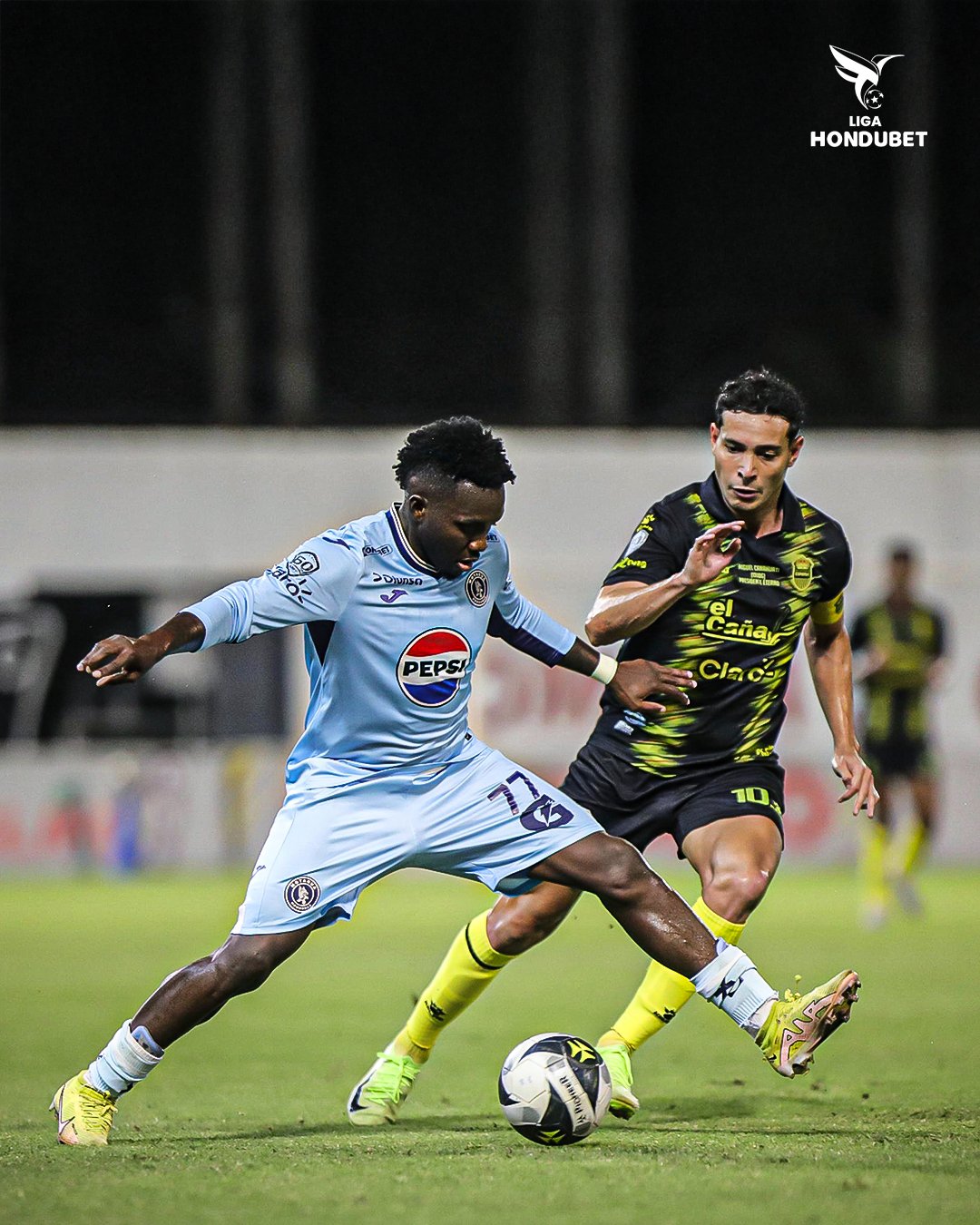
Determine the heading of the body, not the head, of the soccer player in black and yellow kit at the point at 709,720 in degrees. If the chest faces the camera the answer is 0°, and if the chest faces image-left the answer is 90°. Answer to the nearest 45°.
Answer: approximately 0°

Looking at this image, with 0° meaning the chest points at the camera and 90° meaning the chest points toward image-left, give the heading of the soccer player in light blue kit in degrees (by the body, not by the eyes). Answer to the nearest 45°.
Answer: approximately 315°

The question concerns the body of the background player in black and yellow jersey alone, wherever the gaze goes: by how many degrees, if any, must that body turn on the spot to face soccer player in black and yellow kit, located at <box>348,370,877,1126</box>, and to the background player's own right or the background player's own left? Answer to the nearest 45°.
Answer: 0° — they already face them

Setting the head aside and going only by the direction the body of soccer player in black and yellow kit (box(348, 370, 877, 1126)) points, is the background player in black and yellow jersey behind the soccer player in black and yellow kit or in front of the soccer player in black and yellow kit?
behind

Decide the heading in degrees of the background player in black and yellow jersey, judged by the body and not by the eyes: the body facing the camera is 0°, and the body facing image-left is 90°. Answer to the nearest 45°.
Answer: approximately 0°

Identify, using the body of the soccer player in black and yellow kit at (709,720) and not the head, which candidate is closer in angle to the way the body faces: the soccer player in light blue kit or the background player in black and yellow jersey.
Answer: the soccer player in light blue kit

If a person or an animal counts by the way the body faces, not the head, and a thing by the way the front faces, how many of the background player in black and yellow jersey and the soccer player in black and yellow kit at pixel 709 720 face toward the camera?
2

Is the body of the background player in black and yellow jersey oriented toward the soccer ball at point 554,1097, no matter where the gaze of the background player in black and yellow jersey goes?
yes
